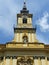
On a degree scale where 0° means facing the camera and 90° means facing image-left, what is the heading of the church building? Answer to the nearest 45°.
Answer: approximately 0°
